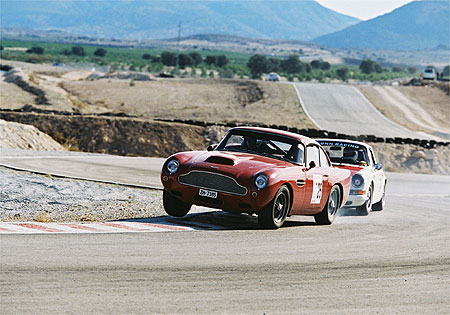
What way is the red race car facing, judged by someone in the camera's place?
facing the viewer and to the left of the viewer

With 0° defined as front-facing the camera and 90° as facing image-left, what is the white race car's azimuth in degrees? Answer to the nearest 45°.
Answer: approximately 0°

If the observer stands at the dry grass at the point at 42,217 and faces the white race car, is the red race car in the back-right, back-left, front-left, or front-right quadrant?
front-right

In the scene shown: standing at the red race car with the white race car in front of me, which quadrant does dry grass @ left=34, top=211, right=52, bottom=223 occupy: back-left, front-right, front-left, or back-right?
back-left

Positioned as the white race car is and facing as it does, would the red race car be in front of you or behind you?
in front

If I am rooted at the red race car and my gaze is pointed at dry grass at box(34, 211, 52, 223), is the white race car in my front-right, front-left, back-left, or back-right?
back-right

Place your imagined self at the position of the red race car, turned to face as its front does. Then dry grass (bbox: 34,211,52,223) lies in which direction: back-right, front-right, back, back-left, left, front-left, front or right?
front-right

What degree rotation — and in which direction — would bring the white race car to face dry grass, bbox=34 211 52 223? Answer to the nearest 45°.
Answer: approximately 45° to its right

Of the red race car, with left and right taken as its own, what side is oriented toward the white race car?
back

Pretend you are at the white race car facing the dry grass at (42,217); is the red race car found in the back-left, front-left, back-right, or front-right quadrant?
front-left

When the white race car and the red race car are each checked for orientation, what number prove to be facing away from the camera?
0

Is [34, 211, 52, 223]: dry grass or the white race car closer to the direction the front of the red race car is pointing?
the dry grass
